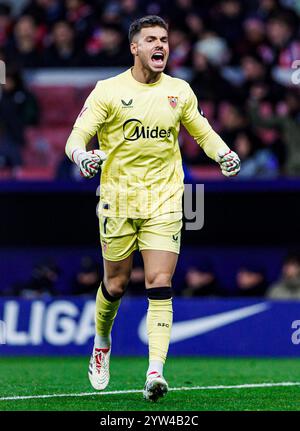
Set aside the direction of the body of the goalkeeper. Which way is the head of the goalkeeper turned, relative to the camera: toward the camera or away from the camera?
toward the camera

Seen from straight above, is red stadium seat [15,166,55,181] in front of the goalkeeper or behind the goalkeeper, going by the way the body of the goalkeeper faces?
behind

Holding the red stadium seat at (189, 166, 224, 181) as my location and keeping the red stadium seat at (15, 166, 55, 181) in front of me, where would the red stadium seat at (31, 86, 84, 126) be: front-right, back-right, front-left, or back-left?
front-right

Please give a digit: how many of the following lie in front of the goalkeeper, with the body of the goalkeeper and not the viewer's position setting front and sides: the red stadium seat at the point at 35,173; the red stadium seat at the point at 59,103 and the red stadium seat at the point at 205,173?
0

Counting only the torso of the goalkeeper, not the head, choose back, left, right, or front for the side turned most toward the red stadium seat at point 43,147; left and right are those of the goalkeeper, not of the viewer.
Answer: back

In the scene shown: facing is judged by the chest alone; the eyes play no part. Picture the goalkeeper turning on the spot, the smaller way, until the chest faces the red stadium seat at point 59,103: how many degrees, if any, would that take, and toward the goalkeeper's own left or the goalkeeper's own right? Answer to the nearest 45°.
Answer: approximately 180°

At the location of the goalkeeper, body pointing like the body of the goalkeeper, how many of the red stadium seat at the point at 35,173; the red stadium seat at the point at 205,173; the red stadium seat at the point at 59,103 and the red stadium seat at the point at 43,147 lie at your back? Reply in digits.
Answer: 4

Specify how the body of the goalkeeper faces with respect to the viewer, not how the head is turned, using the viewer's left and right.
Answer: facing the viewer
